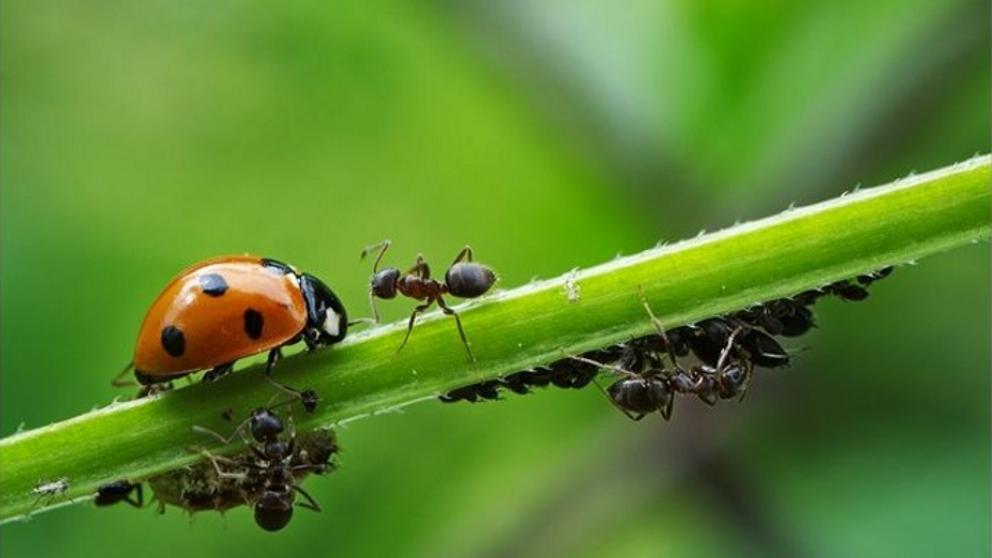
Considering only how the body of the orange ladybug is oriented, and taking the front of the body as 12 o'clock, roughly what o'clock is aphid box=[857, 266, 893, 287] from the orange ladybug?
The aphid is roughly at 1 o'clock from the orange ladybug.

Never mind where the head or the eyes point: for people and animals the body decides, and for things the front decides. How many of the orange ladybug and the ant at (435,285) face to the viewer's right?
1

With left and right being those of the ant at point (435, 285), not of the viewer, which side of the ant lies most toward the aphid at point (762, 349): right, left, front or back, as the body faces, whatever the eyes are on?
back

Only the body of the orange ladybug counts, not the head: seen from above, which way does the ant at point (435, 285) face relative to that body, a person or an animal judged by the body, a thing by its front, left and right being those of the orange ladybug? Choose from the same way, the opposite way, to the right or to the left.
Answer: the opposite way

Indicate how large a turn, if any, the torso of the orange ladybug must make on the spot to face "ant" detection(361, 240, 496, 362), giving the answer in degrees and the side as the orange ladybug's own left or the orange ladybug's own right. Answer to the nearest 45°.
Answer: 0° — it already faces it

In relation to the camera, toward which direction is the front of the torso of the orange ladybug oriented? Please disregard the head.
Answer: to the viewer's right

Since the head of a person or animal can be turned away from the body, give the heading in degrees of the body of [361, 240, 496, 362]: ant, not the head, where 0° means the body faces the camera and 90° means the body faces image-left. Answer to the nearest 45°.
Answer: approximately 90°

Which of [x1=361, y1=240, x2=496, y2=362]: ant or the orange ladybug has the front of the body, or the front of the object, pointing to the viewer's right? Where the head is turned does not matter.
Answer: the orange ladybug
